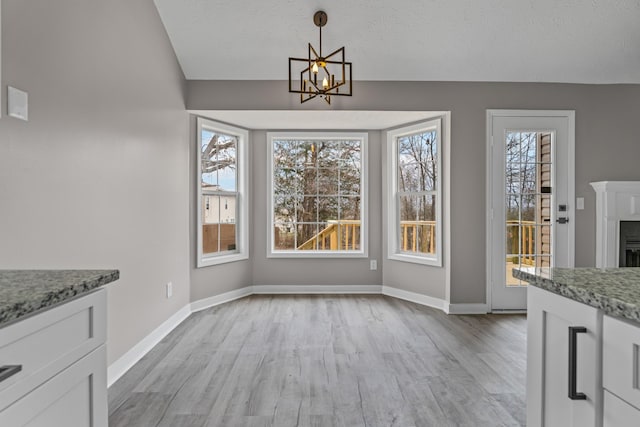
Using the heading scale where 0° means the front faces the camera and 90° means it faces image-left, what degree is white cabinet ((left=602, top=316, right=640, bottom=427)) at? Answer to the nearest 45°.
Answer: approximately 45°

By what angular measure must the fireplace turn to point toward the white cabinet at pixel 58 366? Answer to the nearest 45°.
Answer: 0° — it already faces it

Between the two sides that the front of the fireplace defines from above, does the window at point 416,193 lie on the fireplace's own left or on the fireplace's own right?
on the fireplace's own right

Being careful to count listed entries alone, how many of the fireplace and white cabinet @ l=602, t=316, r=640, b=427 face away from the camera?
0

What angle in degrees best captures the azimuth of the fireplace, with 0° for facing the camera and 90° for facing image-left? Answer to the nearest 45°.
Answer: approximately 0°

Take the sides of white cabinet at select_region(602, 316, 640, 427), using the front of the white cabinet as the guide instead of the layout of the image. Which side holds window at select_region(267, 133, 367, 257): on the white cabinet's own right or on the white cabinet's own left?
on the white cabinet's own right
